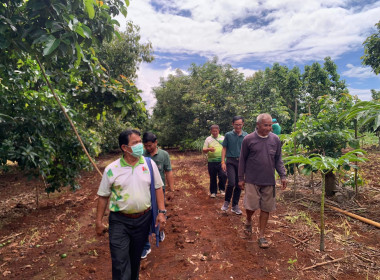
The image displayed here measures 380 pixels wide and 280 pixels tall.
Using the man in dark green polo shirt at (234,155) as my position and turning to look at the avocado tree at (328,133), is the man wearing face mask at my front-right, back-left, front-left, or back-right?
back-right

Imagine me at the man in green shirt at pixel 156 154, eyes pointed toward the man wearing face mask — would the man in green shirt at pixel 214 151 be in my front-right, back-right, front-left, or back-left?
back-left

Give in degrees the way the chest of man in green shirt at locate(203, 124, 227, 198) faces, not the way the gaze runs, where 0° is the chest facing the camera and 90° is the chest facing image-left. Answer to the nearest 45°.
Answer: approximately 0°

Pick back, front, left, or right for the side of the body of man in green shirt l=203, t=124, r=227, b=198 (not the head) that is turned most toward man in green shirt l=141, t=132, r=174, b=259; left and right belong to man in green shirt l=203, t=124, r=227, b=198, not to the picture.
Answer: front

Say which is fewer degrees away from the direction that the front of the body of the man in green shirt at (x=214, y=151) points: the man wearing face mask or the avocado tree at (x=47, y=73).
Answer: the man wearing face mask

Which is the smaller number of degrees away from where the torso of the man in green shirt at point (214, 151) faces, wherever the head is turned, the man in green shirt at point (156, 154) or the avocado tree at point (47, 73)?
the man in green shirt

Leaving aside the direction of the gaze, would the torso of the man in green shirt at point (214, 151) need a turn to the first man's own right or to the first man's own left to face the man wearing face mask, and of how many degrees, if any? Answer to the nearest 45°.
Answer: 0° — they already face them

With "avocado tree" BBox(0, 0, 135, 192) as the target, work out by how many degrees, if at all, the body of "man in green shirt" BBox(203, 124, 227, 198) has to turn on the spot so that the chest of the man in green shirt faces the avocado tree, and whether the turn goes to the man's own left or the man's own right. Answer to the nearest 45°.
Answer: approximately 45° to the man's own right

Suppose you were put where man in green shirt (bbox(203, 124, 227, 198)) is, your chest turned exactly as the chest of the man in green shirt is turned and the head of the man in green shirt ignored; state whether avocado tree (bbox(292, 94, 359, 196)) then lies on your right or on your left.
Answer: on your left

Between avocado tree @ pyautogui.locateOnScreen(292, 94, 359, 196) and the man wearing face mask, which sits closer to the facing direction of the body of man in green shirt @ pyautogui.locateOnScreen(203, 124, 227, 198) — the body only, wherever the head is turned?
the man wearing face mask

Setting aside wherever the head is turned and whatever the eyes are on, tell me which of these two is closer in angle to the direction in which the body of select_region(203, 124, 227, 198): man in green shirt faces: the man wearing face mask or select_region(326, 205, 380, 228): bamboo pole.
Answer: the man wearing face mask
